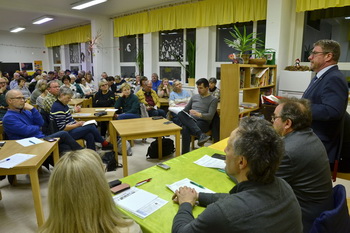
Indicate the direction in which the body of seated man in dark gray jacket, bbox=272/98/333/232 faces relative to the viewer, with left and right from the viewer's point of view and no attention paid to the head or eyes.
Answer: facing away from the viewer and to the left of the viewer

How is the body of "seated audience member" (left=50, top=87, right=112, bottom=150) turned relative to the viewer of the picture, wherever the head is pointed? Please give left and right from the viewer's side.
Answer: facing to the right of the viewer

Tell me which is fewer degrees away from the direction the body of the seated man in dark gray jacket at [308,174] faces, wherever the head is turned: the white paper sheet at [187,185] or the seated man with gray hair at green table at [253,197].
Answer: the white paper sheet

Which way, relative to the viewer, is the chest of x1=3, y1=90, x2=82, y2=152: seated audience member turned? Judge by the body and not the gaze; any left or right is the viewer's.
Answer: facing to the right of the viewer

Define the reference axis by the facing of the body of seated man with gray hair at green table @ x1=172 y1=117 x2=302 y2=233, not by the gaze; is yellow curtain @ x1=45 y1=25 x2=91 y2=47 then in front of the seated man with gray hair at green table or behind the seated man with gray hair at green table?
in front

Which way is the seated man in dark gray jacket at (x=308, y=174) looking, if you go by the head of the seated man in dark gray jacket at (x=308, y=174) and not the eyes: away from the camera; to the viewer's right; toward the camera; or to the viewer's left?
to the viewer's left

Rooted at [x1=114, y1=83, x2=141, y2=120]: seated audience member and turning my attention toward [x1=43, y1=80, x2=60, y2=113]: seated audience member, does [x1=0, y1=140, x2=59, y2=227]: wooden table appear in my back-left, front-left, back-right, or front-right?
front-left

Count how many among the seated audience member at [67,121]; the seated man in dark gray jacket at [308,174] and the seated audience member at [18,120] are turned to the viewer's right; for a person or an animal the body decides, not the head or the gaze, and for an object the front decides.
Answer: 2

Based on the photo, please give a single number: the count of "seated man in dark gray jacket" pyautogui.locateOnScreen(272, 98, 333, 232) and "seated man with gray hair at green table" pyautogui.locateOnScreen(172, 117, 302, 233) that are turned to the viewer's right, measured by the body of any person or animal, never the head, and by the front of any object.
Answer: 0

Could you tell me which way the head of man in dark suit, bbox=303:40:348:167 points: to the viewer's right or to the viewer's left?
to the viewer's left
